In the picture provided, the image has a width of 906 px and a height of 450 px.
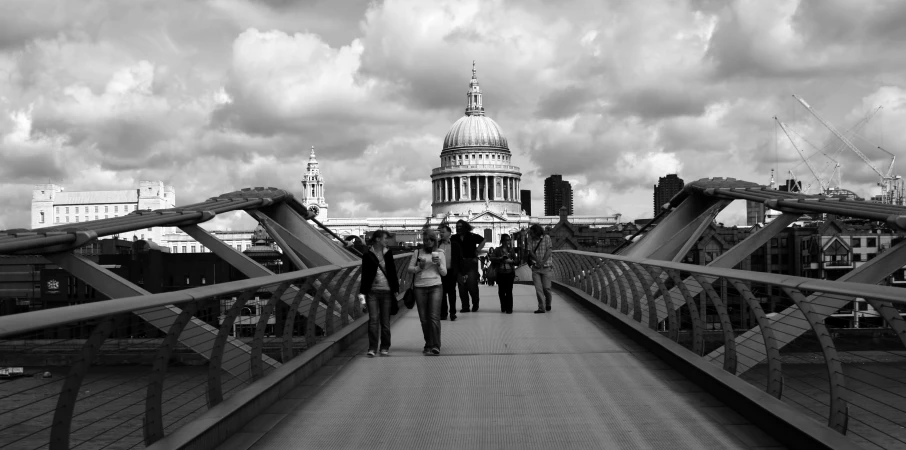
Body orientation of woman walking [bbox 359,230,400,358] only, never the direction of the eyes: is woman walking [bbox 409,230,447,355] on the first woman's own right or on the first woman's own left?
on the first woman's own left

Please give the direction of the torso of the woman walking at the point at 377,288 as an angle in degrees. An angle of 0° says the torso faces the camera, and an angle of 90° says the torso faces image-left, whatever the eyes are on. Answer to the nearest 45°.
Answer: approximately 0°

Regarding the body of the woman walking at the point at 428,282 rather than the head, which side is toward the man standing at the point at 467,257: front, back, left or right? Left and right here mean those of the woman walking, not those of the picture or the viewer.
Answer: back

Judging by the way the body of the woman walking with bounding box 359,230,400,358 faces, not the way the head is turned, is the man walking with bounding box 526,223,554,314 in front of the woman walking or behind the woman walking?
behind

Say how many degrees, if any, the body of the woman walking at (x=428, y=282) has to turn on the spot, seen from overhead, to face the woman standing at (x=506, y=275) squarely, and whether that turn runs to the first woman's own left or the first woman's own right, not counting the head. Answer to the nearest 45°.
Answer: approximately 180°

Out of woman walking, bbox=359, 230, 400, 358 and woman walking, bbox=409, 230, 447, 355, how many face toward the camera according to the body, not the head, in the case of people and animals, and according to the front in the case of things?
2

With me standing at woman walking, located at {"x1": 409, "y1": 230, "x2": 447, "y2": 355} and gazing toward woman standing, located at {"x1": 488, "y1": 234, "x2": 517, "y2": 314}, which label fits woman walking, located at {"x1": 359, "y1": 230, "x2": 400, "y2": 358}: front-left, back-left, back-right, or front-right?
back-left

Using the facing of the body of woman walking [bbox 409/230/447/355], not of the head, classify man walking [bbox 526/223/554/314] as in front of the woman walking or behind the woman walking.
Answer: behind
